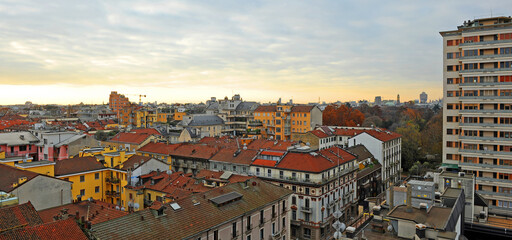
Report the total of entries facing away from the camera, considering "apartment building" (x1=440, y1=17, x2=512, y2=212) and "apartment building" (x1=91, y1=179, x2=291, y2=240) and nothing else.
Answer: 0

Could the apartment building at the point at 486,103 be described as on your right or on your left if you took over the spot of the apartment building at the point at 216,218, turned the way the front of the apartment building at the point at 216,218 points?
on your left

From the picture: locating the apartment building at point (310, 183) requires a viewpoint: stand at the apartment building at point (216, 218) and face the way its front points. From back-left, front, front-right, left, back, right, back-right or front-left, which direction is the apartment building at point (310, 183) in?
left
